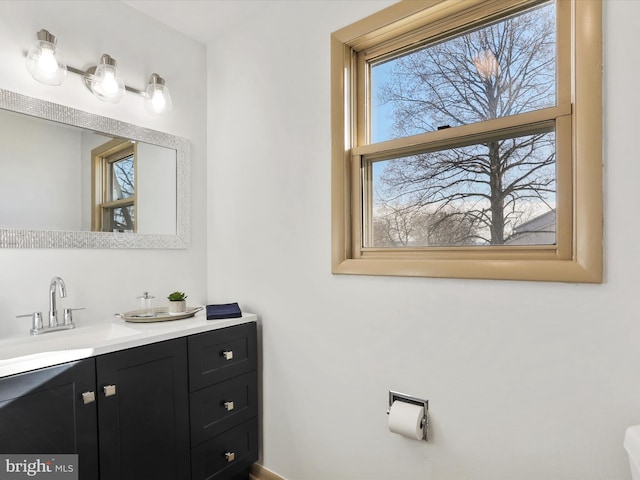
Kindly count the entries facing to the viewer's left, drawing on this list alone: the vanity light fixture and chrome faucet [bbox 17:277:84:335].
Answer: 0

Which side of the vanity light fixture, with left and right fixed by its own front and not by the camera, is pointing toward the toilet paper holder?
front

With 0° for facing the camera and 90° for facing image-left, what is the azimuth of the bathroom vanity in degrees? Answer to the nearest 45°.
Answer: approximately 315°

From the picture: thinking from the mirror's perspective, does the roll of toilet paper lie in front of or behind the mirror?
in front

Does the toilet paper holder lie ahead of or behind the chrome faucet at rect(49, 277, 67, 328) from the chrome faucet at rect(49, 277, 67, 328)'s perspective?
ahead
